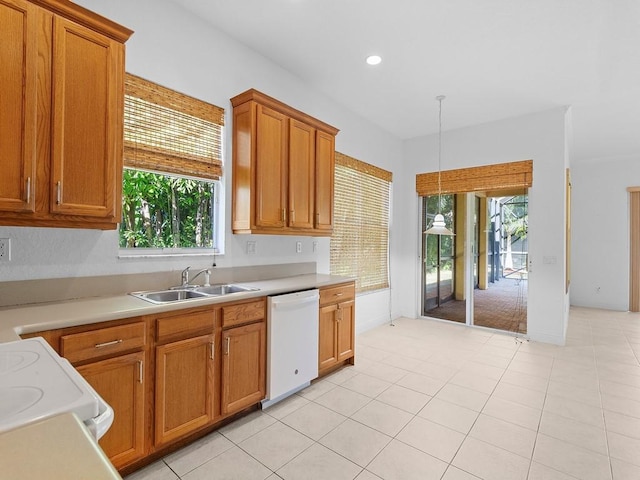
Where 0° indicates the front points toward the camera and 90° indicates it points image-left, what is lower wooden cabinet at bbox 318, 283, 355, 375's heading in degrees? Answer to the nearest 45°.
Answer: approximately 315°

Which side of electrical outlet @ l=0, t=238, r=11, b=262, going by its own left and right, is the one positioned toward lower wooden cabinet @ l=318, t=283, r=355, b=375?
left

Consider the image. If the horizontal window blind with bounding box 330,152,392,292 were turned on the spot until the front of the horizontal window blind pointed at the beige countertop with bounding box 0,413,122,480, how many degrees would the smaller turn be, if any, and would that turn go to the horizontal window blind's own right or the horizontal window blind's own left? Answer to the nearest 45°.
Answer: approximately 45° to the horizontal window blind's own right

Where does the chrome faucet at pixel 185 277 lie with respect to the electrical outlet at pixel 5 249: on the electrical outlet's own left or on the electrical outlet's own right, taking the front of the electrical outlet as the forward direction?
on the electrical outlet's own left

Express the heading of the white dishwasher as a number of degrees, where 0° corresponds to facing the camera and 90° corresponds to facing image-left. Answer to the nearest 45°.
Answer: approximately 315°

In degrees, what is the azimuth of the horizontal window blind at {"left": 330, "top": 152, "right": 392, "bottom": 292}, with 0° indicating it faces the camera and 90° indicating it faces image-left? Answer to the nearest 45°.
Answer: approximately 315°

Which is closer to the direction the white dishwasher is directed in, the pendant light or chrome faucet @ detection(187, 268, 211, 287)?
the pendant light
